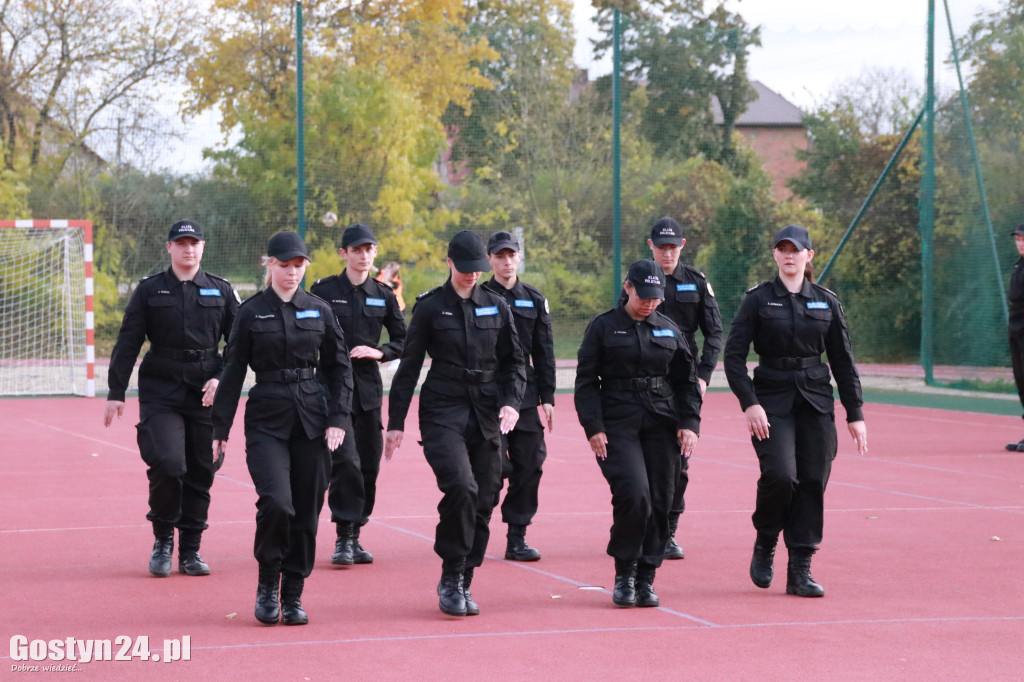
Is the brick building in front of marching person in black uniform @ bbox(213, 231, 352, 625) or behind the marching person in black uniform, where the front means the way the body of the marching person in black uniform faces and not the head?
behind

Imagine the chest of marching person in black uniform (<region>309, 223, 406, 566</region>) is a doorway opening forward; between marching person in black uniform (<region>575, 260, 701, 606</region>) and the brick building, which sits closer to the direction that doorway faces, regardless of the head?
the marching person in black uniform

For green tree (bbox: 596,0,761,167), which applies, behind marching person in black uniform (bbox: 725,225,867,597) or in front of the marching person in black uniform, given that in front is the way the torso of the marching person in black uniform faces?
behind
